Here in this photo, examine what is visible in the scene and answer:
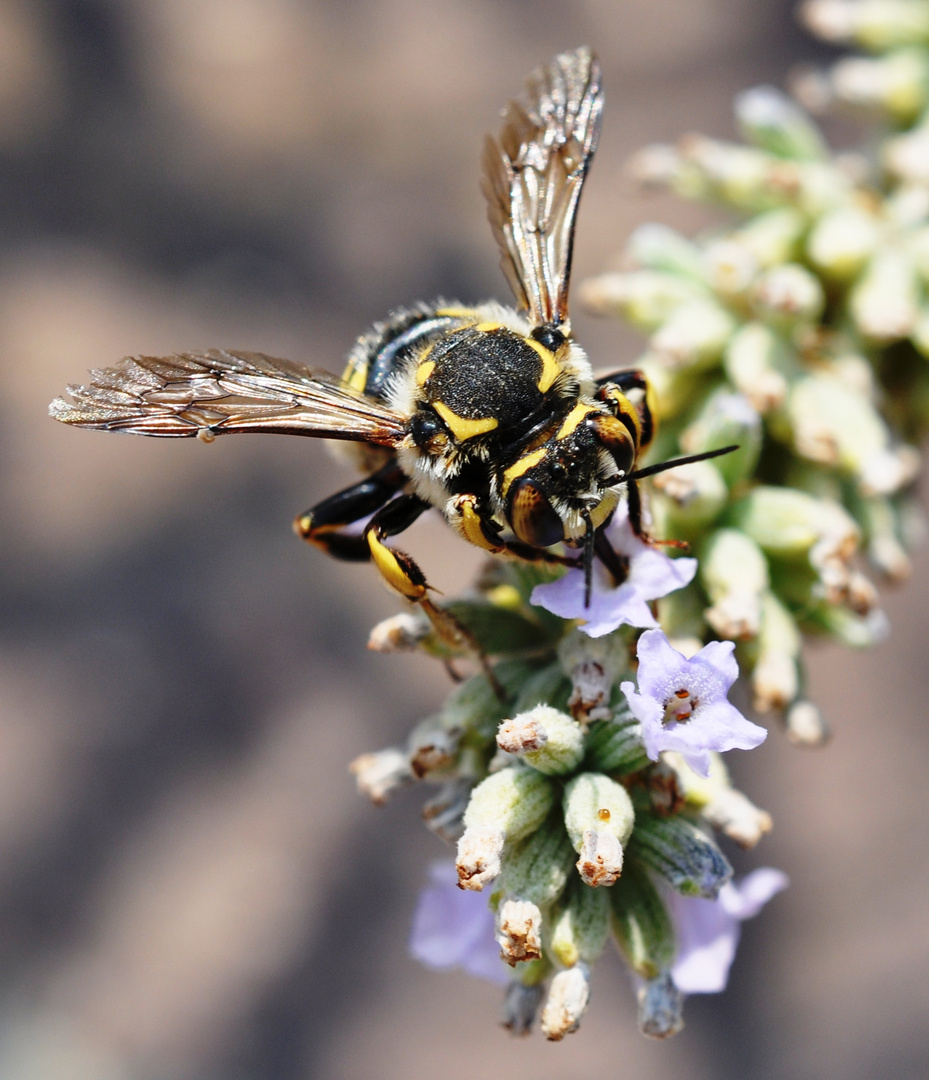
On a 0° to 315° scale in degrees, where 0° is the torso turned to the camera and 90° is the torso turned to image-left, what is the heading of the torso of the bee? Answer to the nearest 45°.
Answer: approximately 315°
